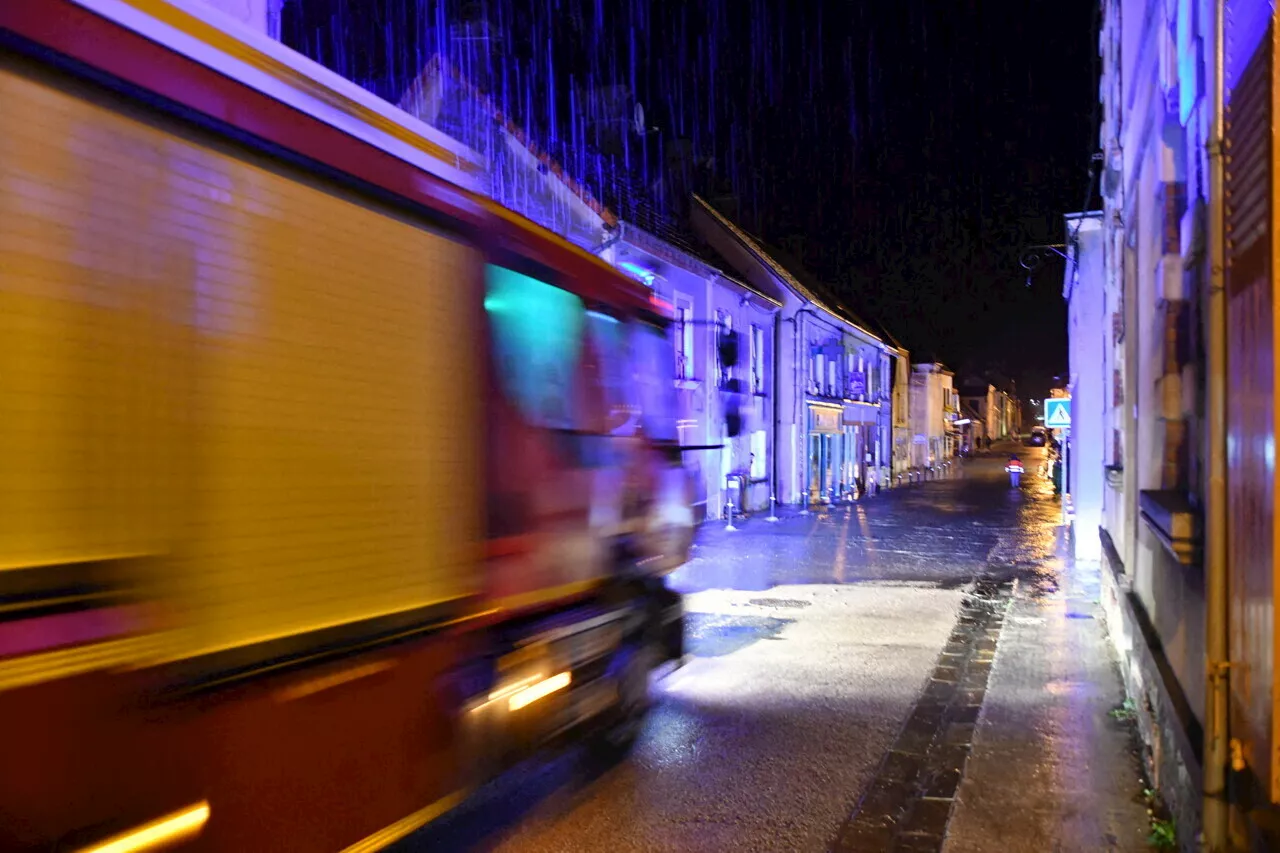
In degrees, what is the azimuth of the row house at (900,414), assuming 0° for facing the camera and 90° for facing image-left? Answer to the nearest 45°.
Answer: approximately 315°

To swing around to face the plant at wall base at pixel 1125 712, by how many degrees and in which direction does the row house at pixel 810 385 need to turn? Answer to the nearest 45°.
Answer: approximately 45° to its right

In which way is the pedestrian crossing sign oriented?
toward the camera

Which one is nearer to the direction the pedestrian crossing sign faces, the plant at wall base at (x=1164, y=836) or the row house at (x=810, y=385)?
the plant at wall base

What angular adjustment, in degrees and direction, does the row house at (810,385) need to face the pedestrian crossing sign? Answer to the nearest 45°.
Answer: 0° — it already faces it

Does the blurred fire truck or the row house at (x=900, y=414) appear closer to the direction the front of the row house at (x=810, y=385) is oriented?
the blurred fire truck

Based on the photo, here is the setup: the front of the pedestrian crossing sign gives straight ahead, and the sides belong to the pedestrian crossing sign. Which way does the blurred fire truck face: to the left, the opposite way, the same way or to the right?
the opposite way

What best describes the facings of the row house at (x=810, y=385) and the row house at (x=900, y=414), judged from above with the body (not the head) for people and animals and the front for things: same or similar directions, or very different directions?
same or similar directions

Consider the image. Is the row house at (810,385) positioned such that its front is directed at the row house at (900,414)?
no

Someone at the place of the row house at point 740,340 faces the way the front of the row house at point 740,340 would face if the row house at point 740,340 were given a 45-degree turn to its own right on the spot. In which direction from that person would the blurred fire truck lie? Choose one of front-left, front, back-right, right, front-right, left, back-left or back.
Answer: front

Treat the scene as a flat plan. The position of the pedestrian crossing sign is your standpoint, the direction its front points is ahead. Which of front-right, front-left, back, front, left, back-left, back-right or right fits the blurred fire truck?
front

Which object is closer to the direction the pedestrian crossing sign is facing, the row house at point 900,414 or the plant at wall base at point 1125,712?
the plant at wall base

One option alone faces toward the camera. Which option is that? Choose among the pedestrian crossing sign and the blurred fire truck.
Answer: the pedestrian crossing sign

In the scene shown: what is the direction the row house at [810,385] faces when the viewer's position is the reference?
facing the viewer and to the right of the viewer

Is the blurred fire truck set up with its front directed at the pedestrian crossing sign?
yes

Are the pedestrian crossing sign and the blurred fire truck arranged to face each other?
yes

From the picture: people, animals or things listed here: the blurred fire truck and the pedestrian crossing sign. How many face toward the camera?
1

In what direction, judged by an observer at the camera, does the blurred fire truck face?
facing away from the viewer and to the right of the viewer

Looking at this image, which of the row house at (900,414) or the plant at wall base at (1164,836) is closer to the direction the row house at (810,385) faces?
the plant at wall base

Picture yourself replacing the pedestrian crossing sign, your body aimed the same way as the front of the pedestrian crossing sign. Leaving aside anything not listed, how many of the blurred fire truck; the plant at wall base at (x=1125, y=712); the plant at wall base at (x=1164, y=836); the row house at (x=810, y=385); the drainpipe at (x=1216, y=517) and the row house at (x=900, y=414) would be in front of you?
4

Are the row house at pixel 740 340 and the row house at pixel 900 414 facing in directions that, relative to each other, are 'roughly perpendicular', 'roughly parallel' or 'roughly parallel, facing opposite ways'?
roughly parallel

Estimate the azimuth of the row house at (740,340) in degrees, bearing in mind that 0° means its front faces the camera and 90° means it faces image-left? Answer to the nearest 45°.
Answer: approximately 315°
